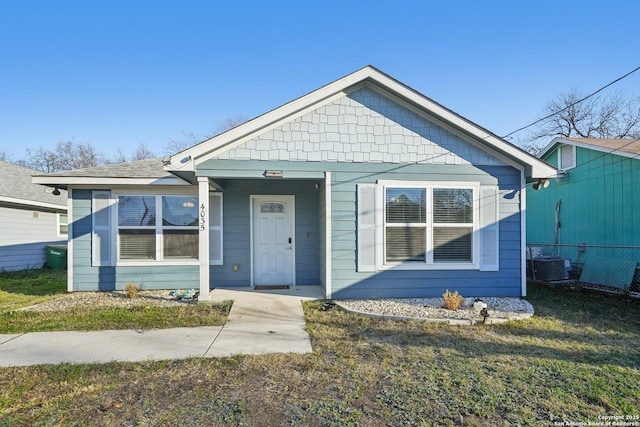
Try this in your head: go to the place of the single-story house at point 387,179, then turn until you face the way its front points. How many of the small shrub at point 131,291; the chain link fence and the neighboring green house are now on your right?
1

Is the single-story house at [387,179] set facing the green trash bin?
no

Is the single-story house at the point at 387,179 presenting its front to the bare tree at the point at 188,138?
no

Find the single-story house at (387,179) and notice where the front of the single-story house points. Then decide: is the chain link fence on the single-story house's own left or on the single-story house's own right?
on the single-story house's own left

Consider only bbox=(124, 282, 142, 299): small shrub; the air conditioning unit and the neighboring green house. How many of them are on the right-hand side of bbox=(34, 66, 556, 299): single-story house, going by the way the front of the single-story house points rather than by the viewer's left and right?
1

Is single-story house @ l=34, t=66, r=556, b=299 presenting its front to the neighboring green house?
no

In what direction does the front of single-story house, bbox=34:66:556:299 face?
toward the camera

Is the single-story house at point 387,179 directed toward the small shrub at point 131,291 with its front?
no

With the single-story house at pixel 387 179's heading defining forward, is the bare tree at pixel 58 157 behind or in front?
behind
